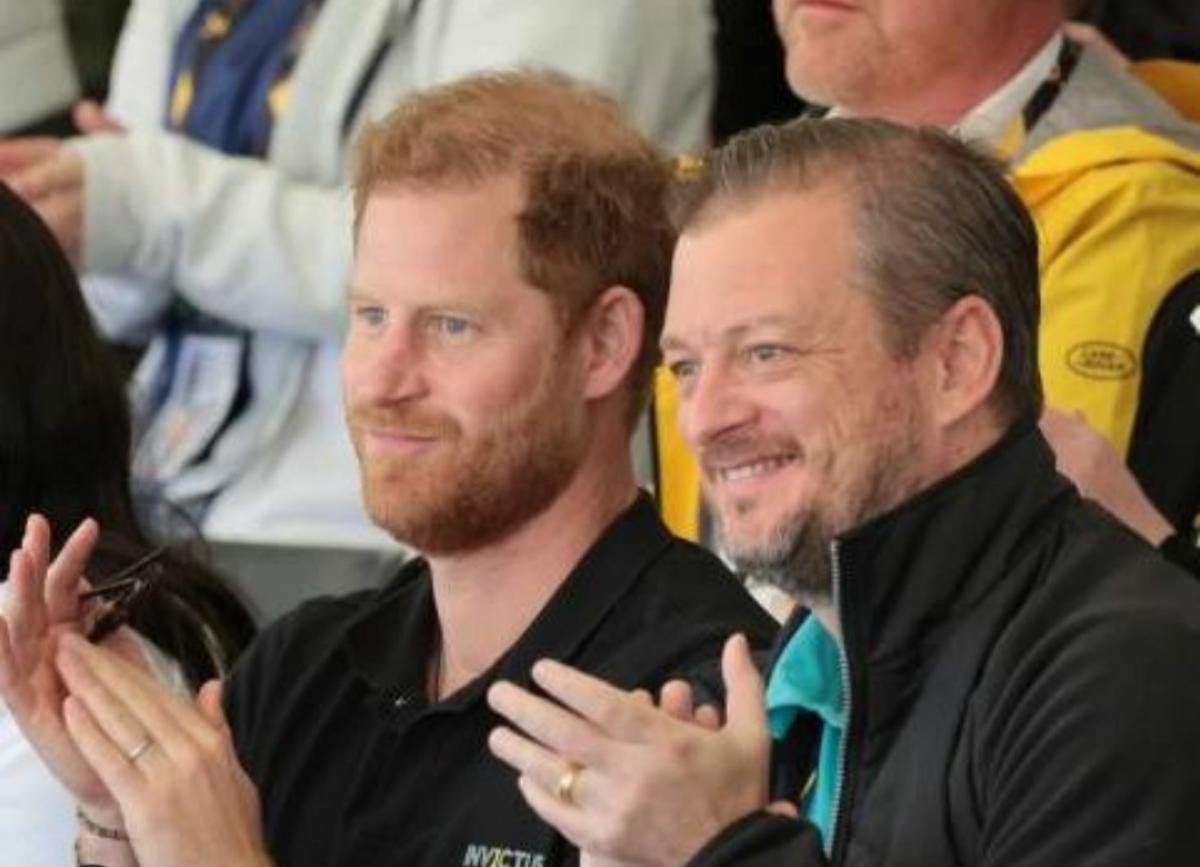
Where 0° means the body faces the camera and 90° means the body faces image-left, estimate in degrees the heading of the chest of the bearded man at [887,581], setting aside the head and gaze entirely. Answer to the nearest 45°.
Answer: approximately 45°

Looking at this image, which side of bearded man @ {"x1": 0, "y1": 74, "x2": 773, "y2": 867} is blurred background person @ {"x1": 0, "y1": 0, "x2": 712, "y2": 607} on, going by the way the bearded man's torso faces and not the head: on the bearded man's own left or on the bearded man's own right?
on the bearded man's own right

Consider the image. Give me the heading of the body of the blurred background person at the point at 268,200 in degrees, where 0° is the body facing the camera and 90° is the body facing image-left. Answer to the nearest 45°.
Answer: approximately 45°

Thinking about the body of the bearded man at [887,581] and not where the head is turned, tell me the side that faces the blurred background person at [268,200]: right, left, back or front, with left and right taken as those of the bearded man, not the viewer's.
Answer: right

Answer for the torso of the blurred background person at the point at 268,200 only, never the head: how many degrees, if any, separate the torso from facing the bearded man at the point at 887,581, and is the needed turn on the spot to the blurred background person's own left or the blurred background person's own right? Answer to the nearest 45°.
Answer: approximately 45° to the blurred background person's own left
